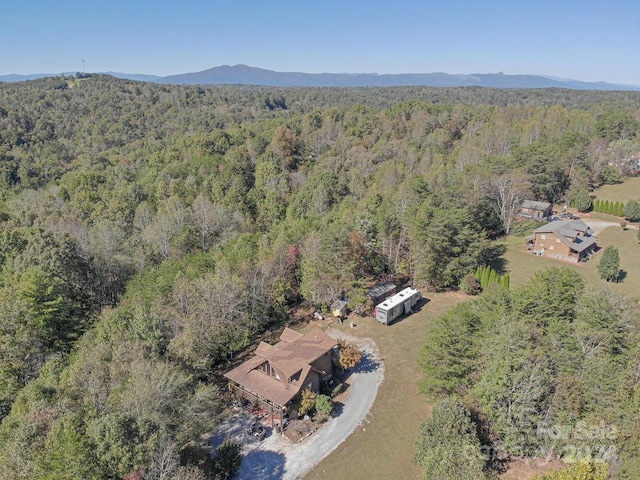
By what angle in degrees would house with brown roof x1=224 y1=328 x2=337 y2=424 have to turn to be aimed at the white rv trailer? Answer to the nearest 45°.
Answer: approximately 180°

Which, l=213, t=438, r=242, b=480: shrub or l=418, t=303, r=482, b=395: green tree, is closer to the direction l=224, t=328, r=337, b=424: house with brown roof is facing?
the shrub

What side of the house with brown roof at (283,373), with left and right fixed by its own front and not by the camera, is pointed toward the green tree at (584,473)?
left

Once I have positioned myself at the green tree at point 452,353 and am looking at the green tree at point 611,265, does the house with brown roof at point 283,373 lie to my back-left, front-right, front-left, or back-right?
back-left

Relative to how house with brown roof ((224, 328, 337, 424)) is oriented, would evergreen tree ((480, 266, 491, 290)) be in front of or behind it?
behind

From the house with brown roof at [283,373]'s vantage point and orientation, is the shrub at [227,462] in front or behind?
in front

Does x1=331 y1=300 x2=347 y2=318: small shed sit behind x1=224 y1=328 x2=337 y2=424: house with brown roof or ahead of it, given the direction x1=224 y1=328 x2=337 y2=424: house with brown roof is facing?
behind

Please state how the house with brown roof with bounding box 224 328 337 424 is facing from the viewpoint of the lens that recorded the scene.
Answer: facing the viewer and to the left of the viewer

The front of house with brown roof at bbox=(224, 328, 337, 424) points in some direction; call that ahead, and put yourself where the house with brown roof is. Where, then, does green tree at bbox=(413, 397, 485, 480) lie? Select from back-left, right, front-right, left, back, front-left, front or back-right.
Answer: left
